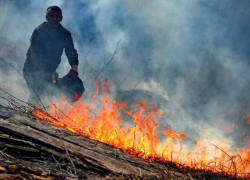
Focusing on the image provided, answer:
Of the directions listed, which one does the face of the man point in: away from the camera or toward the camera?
toward the camera

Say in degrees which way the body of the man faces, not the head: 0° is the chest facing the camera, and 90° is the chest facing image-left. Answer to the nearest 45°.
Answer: approximately 315°
